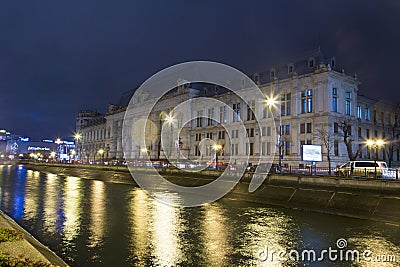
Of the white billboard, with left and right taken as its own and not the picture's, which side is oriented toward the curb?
front

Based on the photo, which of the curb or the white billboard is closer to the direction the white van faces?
the white billboard

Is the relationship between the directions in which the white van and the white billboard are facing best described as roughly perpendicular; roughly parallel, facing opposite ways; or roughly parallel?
roughly perpendicular

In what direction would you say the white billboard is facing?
toward the camera

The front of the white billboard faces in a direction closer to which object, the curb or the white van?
the curb

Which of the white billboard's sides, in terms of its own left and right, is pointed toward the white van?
left

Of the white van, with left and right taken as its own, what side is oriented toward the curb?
left

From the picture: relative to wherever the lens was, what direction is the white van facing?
facing to the left of the viewer
